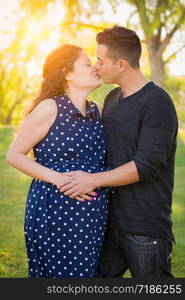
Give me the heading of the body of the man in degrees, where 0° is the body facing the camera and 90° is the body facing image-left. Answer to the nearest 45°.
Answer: approximately 45°

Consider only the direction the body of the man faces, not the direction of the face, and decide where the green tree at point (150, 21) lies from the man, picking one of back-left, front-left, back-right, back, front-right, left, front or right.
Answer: back-right

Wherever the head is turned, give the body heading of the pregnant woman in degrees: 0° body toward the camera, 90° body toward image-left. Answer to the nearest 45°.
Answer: approximately 315°

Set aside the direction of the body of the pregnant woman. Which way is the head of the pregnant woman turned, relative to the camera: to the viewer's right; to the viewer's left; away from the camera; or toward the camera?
to the viewer's right

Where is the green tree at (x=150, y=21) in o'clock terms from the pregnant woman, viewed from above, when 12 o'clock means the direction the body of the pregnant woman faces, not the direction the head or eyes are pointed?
The green tree is roughly at 8 o'clock from the pregnant woman.

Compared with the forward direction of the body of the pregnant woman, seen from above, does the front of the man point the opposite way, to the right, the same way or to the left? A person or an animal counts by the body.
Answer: to the right
